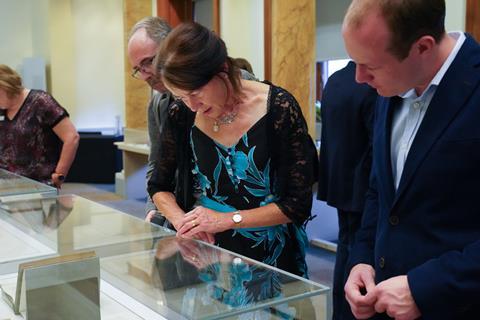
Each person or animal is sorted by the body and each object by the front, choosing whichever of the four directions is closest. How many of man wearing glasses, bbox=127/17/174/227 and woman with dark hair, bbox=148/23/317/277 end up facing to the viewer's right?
0

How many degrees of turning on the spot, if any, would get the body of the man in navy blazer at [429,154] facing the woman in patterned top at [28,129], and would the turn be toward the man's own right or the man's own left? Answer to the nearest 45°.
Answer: approximately 90° to the man's own right

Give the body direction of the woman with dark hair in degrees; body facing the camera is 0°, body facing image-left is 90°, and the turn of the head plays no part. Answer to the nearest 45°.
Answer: approximately 45°

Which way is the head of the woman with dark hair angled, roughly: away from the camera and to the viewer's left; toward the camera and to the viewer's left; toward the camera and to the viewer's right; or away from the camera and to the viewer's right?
toward the camera and to the viewer's left

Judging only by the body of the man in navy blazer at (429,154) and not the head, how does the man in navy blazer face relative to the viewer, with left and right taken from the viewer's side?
facing the viewer and to the left of the viewer

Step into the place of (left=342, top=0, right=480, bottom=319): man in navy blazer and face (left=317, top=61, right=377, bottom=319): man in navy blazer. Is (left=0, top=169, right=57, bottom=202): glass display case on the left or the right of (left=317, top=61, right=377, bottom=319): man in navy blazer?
left

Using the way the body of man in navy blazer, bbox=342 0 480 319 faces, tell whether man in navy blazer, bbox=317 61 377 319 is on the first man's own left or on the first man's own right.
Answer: on the first man's own right
